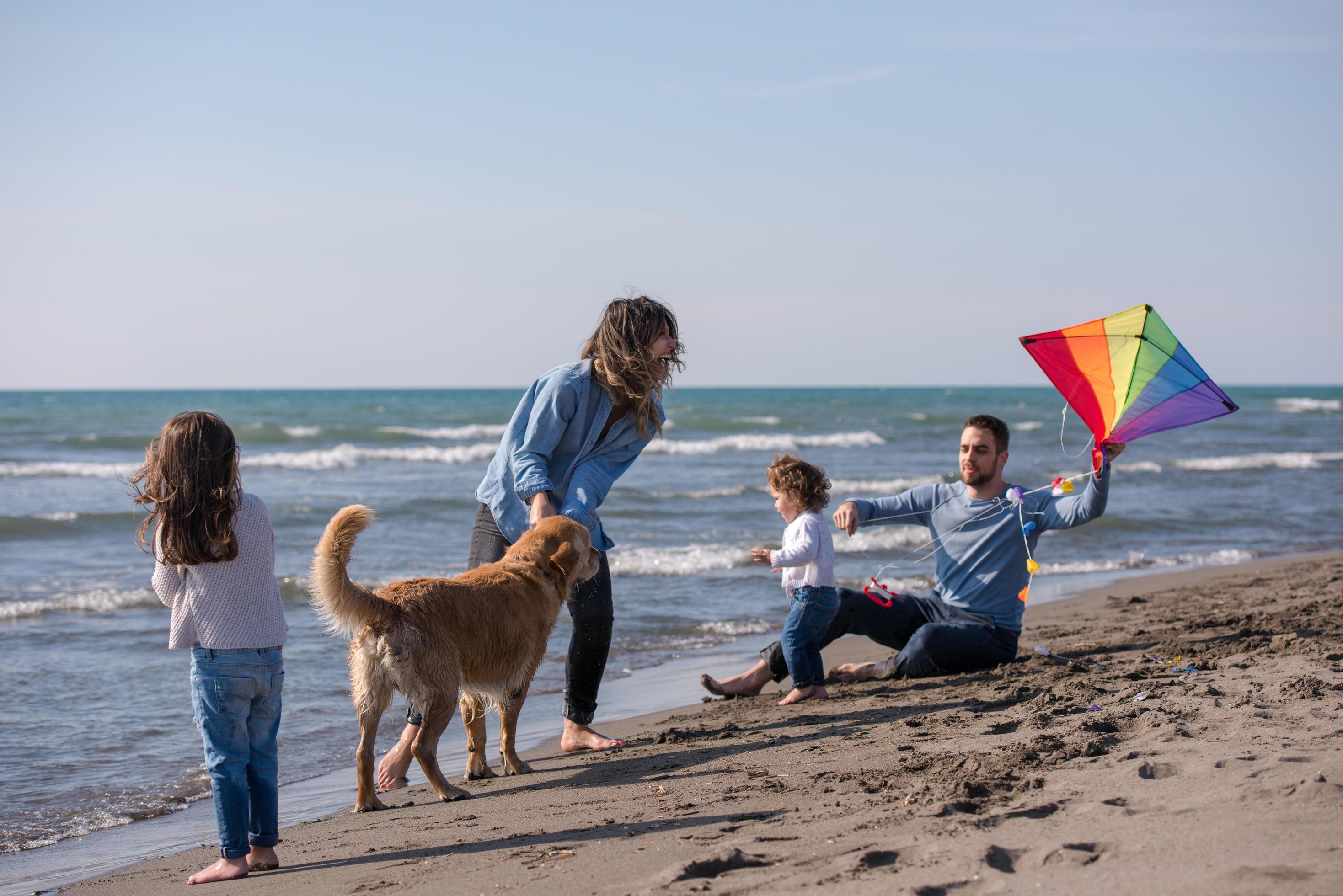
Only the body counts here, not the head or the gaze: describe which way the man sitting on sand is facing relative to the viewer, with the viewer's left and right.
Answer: facing the viewer and to the left of the viewer

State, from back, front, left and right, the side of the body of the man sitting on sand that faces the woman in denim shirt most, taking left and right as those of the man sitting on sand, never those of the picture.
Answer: front

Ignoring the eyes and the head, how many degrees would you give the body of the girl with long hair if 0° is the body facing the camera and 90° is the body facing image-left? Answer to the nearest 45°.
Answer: approximately 135°

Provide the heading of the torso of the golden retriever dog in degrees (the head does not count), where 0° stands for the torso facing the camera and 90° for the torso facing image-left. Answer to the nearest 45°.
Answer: approximately 225°

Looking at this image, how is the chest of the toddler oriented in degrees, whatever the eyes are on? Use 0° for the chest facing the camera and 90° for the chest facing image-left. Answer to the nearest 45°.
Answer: approximately 90°

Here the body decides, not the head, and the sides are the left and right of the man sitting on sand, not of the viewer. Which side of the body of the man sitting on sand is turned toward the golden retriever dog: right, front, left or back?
front

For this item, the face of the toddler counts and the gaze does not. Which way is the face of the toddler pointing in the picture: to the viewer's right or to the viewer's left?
to the viewer's left

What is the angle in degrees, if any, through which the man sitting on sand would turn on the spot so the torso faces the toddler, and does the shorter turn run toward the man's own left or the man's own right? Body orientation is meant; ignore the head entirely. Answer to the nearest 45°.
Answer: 0° — they already face them

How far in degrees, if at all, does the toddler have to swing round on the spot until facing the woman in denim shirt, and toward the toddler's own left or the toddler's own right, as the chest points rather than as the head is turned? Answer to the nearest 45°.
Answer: approximately 45° to the toddler's own left

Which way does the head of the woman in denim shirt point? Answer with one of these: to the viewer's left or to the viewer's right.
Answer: to the viewer's right
